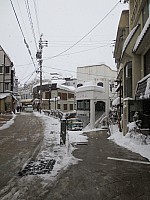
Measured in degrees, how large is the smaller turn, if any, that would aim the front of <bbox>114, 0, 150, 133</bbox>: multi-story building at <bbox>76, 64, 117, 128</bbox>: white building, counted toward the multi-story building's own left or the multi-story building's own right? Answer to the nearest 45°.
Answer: approximately 90° to the multi-story building's own right

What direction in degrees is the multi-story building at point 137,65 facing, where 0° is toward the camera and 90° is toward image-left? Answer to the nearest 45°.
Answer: approximately 90°

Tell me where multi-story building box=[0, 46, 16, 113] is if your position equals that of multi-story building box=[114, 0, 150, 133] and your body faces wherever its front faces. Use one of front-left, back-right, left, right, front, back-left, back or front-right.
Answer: front-right
